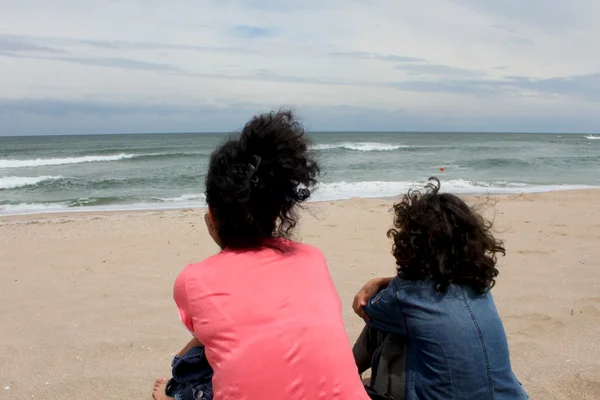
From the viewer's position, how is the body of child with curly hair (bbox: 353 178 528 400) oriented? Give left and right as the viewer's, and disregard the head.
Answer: facing away from the viewer and to the left of the viewer

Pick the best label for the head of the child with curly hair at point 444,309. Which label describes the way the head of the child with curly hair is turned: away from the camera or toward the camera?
away from the camera

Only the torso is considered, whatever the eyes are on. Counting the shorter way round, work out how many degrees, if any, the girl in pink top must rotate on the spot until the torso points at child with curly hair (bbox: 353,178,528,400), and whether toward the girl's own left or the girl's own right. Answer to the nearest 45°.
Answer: approximately 45° to the girl's own right

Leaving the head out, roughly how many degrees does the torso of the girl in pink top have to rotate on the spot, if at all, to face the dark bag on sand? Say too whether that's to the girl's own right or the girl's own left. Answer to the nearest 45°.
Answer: approximately 45° to the girl's own right

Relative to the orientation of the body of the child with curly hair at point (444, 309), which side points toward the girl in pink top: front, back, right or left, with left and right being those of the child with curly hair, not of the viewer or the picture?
left

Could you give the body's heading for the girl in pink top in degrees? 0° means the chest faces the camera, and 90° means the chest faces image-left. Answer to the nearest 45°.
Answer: approximately 180°
